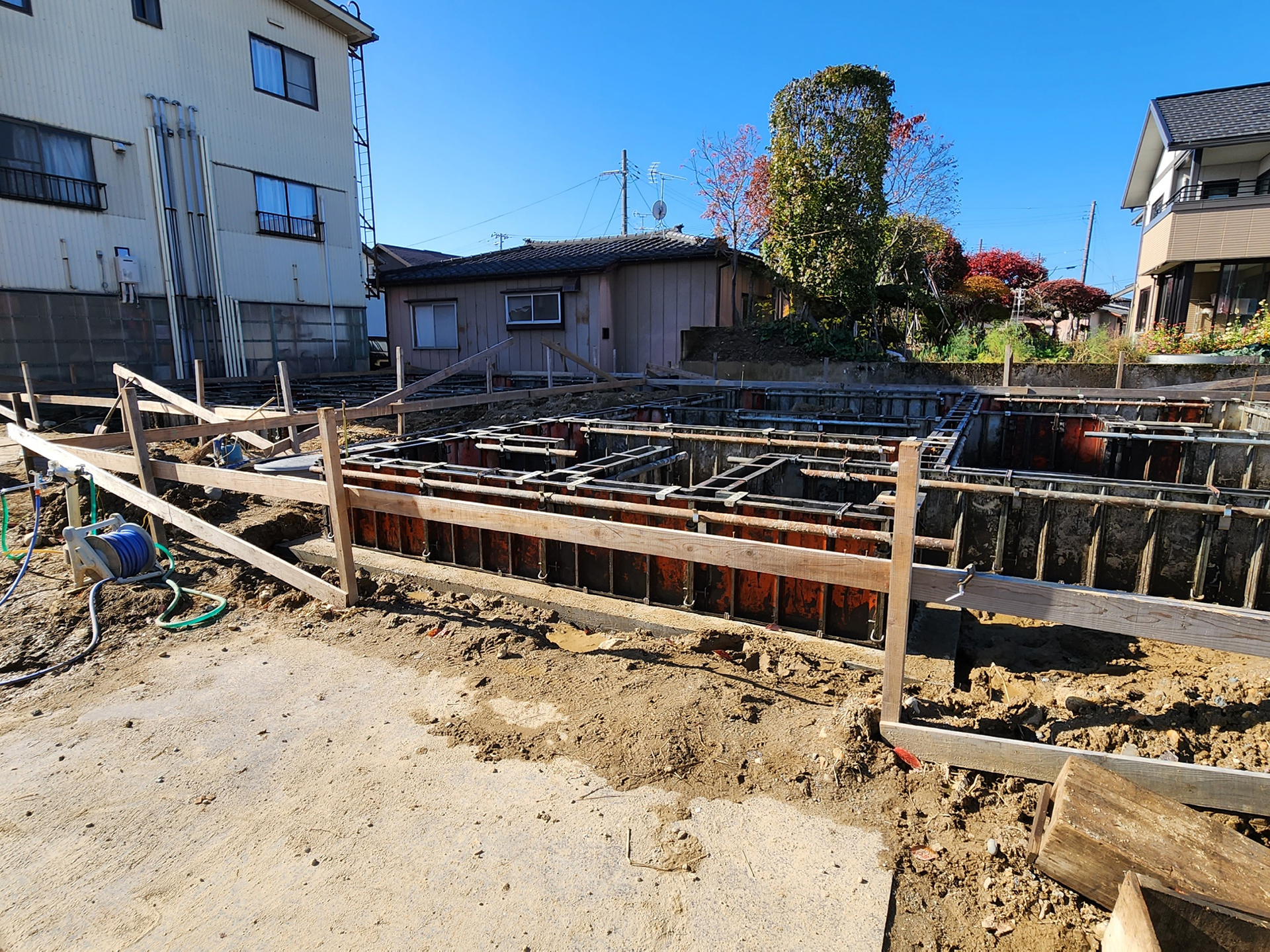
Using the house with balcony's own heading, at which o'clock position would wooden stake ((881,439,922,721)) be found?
The wooden stake is roughly at 12 o'clock from the house with balcony.

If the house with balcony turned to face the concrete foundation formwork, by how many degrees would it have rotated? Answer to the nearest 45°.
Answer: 0° — it already faces it

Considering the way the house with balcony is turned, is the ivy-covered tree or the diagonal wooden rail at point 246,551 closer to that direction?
the diagonal wooden rail

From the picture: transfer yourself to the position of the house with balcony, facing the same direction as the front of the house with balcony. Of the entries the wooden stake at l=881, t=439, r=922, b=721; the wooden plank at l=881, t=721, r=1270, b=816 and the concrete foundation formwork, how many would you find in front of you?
3

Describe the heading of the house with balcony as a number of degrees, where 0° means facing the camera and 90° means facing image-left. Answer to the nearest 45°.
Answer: approximately 0°

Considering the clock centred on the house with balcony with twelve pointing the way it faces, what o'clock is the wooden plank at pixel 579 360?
The wooden plank is roughly at 1 o'clock from the house with balcony.

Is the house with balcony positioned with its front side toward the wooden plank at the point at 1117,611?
yes

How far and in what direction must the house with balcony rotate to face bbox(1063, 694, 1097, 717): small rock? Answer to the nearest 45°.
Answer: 0° — it already faces it

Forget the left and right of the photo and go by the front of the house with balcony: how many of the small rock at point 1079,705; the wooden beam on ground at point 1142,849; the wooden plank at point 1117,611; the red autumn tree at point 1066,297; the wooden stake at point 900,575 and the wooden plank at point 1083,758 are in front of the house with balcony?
5

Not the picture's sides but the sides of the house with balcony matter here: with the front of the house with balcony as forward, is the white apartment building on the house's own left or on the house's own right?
on the house's own right

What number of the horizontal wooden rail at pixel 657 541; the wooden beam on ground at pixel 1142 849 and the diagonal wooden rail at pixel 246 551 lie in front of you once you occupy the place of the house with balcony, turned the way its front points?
3

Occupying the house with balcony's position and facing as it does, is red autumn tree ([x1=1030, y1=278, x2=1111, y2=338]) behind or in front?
behind
